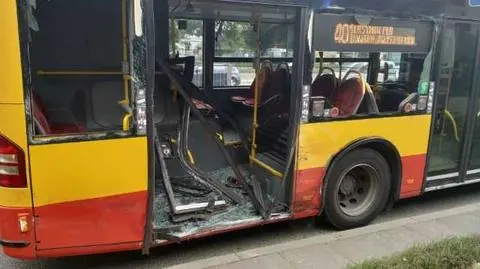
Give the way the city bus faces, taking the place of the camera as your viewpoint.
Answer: facing away from the viewer and to the right of the viewer

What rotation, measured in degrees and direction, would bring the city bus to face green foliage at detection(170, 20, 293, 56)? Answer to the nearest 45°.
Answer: approximately 45° to its left
